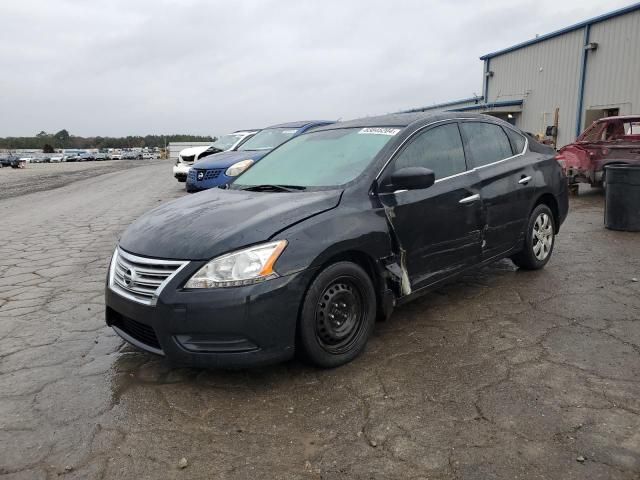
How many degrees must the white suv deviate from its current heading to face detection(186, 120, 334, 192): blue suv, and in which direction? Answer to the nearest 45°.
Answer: approximately 45° to its left

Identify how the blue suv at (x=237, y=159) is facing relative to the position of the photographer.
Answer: facing the viewer and to the left of the viewer

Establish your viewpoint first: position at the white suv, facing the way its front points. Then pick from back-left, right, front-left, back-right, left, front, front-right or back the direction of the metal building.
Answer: back-left

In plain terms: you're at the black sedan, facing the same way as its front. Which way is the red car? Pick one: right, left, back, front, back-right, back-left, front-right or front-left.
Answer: back

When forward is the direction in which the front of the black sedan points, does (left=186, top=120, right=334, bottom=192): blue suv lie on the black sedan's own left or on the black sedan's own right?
on the black sedan's own right

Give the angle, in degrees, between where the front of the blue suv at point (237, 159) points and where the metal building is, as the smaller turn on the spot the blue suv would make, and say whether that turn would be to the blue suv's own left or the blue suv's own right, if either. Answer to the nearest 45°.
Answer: approximately 180°

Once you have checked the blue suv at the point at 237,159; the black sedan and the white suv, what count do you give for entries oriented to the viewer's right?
0

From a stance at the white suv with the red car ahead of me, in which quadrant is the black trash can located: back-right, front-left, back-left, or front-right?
front-right

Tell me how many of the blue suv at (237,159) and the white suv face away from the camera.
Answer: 0

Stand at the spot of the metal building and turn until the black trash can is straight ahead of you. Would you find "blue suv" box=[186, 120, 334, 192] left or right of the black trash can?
right

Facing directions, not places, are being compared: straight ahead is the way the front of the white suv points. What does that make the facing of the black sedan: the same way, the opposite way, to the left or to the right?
the same way

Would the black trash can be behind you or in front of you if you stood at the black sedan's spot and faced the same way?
behind

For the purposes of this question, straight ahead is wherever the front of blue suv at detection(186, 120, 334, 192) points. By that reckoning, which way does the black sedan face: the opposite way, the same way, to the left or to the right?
the same way

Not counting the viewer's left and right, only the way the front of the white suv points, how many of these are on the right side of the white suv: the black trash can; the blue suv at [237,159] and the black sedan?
0

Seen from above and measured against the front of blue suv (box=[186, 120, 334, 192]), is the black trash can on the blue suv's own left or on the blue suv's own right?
on the blue suv's own left

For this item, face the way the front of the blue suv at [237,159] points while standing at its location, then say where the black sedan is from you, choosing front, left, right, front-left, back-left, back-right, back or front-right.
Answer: front-left

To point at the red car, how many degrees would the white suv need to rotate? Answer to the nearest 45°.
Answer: approximately 90° to its left

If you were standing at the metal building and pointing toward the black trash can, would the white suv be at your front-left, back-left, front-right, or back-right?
front-right

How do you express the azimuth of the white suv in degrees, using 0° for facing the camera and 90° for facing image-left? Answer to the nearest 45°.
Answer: approximately 45°

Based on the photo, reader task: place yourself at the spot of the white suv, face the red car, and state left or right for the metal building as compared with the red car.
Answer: left
